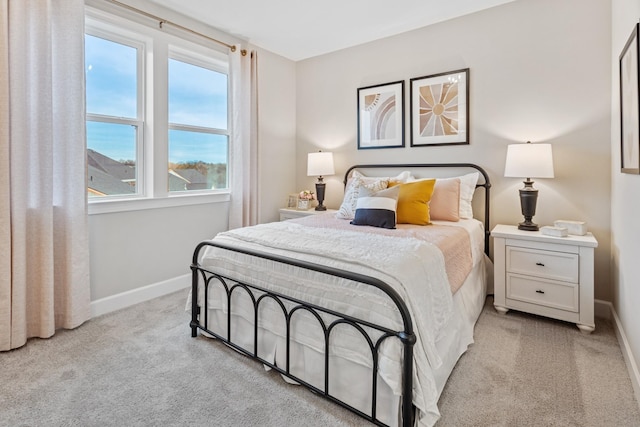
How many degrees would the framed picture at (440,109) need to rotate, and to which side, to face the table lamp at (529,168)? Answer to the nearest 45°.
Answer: approximately 90° to its left

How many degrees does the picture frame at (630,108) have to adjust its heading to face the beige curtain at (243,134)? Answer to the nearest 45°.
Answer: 0° — it already faces it

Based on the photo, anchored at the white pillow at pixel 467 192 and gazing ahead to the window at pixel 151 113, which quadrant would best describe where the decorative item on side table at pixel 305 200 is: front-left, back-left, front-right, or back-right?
front-right

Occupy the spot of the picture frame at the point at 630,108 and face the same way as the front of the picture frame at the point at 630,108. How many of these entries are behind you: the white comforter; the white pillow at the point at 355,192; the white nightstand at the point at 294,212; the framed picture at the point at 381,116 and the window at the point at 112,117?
0

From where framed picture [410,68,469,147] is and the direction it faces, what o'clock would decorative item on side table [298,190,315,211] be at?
The decorative item on side table is roughly at 2 o'clock from the framed picture.

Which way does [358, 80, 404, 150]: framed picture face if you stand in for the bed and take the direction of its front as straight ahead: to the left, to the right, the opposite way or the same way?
the same way

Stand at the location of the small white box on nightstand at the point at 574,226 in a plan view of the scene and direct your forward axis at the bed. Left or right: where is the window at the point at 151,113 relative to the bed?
right

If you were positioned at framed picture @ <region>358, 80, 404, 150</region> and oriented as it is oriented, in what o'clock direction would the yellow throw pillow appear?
The yellow throw pillow is roughly at 10 o'clock from the framed picture.

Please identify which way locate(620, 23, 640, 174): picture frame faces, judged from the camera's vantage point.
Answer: facing to the left of the viewer

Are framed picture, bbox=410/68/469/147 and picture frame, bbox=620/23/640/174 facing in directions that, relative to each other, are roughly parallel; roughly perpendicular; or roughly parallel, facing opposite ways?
roughly perpendicular

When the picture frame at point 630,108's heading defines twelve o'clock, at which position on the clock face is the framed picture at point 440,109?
The framed picture is roughly at 1 o'clock from the picture frame.

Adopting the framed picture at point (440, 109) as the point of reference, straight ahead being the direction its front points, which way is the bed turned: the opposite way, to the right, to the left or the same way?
the same way

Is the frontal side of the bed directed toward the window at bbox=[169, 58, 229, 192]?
no

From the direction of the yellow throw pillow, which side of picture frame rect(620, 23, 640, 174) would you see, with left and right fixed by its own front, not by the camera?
front

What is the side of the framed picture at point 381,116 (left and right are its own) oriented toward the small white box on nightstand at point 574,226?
left

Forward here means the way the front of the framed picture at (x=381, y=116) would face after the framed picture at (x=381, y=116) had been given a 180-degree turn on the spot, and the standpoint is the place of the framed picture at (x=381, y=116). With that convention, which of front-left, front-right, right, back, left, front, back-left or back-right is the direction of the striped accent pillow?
back-right

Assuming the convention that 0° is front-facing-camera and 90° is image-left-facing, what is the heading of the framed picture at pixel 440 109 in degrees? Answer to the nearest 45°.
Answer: approximately 45°

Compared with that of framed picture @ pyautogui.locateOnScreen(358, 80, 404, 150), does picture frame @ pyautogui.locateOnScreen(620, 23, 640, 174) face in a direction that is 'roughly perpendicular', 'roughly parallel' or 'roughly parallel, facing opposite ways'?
roughly perpendicular
